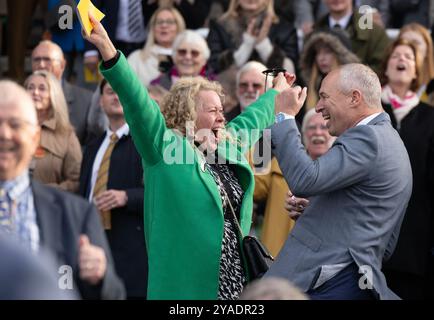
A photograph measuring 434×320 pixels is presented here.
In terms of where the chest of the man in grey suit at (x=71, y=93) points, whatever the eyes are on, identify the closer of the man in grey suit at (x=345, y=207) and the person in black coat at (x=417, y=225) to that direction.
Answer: the man in grey suit

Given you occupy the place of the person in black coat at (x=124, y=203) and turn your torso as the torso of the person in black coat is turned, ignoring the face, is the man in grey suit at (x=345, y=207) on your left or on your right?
on your left

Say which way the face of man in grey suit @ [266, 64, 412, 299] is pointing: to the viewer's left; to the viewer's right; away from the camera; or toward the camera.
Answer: to the viewer's left

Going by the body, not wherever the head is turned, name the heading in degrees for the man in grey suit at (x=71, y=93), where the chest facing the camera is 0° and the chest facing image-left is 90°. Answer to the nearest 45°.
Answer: approximately 45°

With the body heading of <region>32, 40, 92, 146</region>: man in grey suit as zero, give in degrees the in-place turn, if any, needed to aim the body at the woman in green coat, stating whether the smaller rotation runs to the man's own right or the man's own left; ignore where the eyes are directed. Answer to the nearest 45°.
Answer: approximately 45° to the man's own left

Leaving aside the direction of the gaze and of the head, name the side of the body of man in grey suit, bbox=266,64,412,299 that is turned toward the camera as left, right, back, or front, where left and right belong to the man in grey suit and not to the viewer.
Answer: left

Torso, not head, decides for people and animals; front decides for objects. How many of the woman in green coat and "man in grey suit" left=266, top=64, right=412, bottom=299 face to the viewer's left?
1

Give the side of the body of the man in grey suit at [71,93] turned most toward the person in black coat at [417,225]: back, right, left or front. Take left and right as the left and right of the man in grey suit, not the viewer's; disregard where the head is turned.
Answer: left
